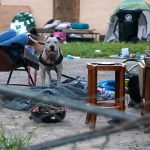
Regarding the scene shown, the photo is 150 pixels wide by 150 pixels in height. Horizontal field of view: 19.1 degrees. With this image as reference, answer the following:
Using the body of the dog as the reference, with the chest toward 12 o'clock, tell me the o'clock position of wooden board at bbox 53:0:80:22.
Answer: The wooden board is roughly at 6 o'clock from the dog.

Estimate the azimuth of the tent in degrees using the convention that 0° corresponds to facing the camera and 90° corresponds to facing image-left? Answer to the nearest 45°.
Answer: approximately 0°

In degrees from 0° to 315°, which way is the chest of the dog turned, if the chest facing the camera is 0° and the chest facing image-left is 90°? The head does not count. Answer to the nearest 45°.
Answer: approximately 0°

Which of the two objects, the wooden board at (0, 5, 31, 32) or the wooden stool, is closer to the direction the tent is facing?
the wooden stool

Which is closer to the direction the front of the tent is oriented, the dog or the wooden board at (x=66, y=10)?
the dog

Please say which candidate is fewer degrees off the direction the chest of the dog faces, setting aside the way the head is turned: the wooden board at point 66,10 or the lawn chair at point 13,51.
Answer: the lawn chair

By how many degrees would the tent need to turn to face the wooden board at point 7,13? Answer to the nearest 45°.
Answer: approximately 90° to its right

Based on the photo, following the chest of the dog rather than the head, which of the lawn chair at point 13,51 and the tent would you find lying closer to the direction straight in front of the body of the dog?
the lawn chair

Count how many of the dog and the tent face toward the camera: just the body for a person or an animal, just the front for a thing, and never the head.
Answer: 2

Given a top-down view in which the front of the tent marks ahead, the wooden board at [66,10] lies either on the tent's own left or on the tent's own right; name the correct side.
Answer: on the tent's own right

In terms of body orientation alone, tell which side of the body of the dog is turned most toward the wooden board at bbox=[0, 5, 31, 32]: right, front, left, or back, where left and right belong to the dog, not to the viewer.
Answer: back

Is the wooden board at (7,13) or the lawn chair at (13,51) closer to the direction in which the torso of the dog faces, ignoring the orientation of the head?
the lawn chair
